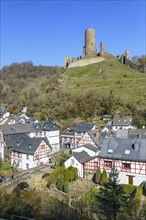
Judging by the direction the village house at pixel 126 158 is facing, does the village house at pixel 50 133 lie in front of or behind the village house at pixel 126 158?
behind

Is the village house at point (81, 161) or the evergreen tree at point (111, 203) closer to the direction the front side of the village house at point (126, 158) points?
the evergreen tree

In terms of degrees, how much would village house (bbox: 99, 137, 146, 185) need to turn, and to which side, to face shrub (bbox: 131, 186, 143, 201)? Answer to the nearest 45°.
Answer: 0° — it already faces it

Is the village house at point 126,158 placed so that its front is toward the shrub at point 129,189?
yes

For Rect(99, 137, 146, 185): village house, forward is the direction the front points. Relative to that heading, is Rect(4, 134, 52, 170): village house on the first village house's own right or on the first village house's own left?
on the first village house's own right

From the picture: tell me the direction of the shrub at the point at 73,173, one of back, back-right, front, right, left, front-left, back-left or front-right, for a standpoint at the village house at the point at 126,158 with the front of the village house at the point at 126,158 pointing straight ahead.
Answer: right

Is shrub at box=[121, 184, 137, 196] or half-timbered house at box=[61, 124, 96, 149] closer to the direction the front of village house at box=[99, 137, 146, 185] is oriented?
the shrub

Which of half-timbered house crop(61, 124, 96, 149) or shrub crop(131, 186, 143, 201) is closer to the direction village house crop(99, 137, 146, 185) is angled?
the shrub

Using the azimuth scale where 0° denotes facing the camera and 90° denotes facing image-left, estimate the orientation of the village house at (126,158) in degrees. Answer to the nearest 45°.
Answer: approximately 0°

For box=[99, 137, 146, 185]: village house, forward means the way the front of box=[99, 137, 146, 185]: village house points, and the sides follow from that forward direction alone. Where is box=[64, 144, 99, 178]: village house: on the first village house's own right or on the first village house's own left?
on the first village house's own right
